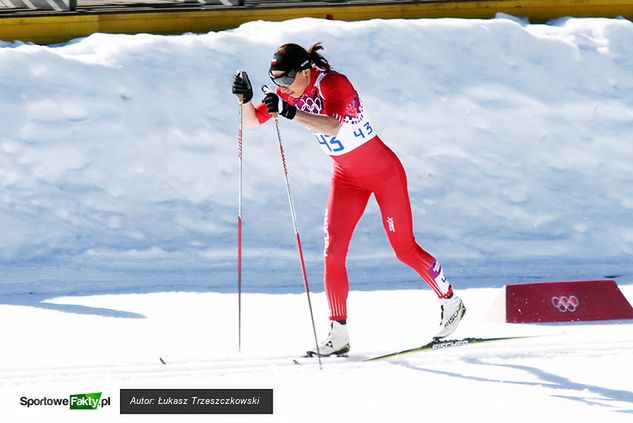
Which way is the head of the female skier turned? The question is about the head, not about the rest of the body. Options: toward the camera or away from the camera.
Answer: toward the camera

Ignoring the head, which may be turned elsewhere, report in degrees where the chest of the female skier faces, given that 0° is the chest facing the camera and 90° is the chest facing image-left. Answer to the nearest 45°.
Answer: approximately 45°

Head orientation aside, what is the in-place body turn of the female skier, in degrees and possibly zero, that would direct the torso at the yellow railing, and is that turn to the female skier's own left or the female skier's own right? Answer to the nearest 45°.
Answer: approximately 135° to the female skier's own right
